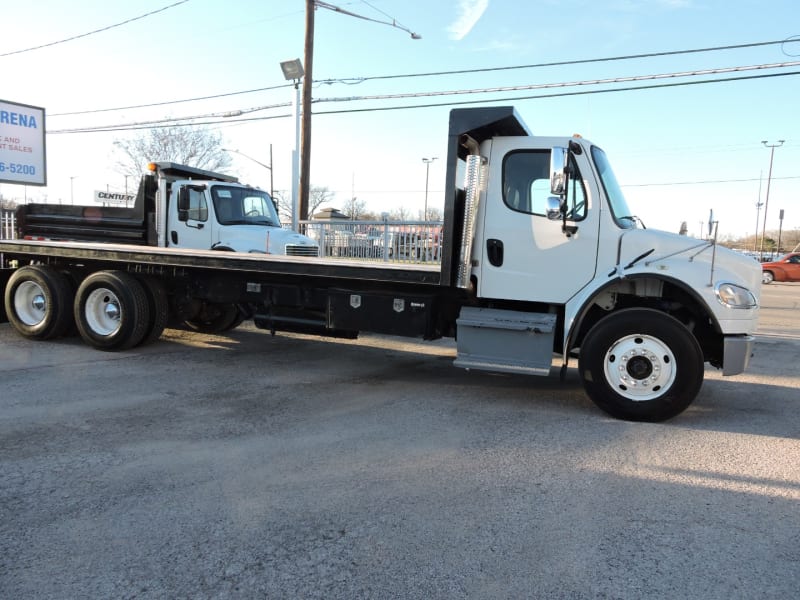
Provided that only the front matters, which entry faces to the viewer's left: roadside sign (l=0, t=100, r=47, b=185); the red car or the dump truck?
the red car

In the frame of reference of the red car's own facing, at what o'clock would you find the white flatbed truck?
The white flatbed truck is roughly at 9 o'clock from the red car.

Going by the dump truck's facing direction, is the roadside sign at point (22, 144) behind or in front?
behind

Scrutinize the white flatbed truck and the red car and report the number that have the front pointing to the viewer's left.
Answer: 1

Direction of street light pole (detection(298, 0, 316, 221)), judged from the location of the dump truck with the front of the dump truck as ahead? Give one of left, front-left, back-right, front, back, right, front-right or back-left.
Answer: left

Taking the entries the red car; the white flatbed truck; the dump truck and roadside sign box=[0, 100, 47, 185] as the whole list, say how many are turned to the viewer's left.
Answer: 1

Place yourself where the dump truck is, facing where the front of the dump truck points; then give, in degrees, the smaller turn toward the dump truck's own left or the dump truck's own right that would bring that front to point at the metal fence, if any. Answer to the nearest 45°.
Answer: approximately 45° to the dump truck's own left

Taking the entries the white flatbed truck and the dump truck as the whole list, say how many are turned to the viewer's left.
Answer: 0

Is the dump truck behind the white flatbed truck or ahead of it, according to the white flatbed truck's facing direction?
behind

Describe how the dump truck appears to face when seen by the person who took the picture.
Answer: facing the viewer and to the right of the viewer

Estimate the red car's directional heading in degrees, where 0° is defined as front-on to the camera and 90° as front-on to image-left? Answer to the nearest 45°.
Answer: approximately 90°

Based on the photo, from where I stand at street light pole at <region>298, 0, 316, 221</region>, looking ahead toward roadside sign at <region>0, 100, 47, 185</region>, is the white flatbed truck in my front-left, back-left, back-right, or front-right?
back-left

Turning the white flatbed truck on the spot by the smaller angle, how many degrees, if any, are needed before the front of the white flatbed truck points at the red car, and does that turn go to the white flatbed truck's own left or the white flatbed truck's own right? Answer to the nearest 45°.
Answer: approximately 90° to the white flatbed truck's own left

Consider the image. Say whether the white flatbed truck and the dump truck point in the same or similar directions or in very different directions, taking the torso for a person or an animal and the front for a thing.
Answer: same or similar directions
